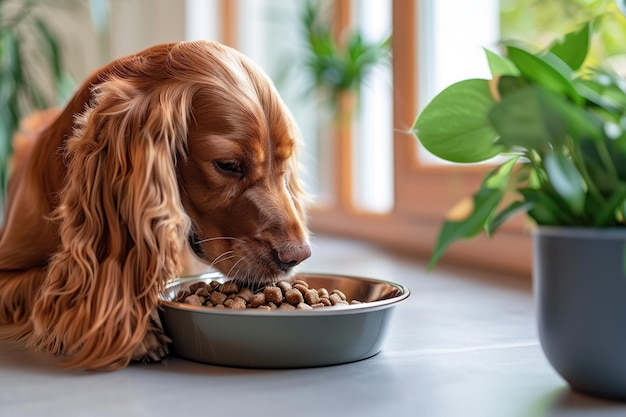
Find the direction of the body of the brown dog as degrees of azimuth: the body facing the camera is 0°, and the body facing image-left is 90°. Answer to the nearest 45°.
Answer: approximately 315°

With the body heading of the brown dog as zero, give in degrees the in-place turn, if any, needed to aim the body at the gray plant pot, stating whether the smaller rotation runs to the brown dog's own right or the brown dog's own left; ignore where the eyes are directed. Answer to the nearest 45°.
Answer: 0° — it already faces it

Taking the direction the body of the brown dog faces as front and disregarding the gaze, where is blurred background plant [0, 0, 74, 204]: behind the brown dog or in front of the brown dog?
behind
